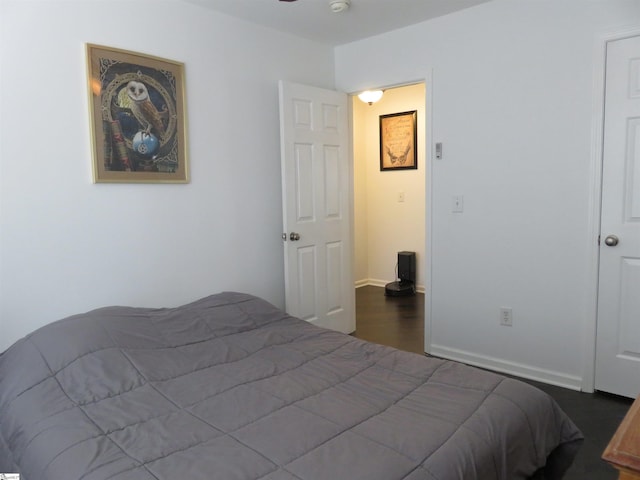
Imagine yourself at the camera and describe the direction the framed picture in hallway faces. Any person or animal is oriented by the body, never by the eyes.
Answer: facing the viewer and to the left of the viewer

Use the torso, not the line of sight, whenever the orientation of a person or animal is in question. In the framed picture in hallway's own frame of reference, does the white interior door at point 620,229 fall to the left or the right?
on its left

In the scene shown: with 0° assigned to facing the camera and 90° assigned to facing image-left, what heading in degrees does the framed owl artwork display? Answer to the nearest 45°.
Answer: approximately 315°

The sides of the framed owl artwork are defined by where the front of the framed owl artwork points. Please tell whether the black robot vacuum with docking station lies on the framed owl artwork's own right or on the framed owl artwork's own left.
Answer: on the framed owl artwork's own left

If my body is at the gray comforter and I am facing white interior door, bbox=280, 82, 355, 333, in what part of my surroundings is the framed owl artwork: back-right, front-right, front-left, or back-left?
front-left

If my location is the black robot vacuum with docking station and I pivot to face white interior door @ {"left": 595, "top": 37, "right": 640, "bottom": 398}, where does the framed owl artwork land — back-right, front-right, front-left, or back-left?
front-right

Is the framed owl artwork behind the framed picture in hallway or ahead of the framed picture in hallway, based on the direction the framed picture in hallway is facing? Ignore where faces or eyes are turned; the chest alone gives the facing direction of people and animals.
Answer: ahead

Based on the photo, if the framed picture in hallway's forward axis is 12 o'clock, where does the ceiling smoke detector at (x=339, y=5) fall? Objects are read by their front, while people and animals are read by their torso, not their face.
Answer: The ceiling smoke detector is roughly at 11 o'clock from the framed picture in hallway.

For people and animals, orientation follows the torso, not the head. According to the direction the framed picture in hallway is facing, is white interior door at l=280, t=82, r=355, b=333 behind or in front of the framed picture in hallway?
in front

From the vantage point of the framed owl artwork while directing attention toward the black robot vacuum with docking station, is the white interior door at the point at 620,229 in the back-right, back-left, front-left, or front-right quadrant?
front-right

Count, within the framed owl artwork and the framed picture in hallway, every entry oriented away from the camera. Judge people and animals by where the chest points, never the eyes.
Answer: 0

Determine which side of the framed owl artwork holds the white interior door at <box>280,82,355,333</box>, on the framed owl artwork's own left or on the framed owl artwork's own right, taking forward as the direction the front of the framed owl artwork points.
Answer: on the framed owl artwork's own left

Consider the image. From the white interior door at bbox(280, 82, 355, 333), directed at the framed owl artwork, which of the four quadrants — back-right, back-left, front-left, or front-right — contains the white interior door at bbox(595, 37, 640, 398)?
back-left

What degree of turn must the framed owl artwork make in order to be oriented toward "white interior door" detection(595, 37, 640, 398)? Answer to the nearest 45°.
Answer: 0° — it already faces it

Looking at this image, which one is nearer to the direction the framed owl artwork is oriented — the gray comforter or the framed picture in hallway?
the gray comforter
